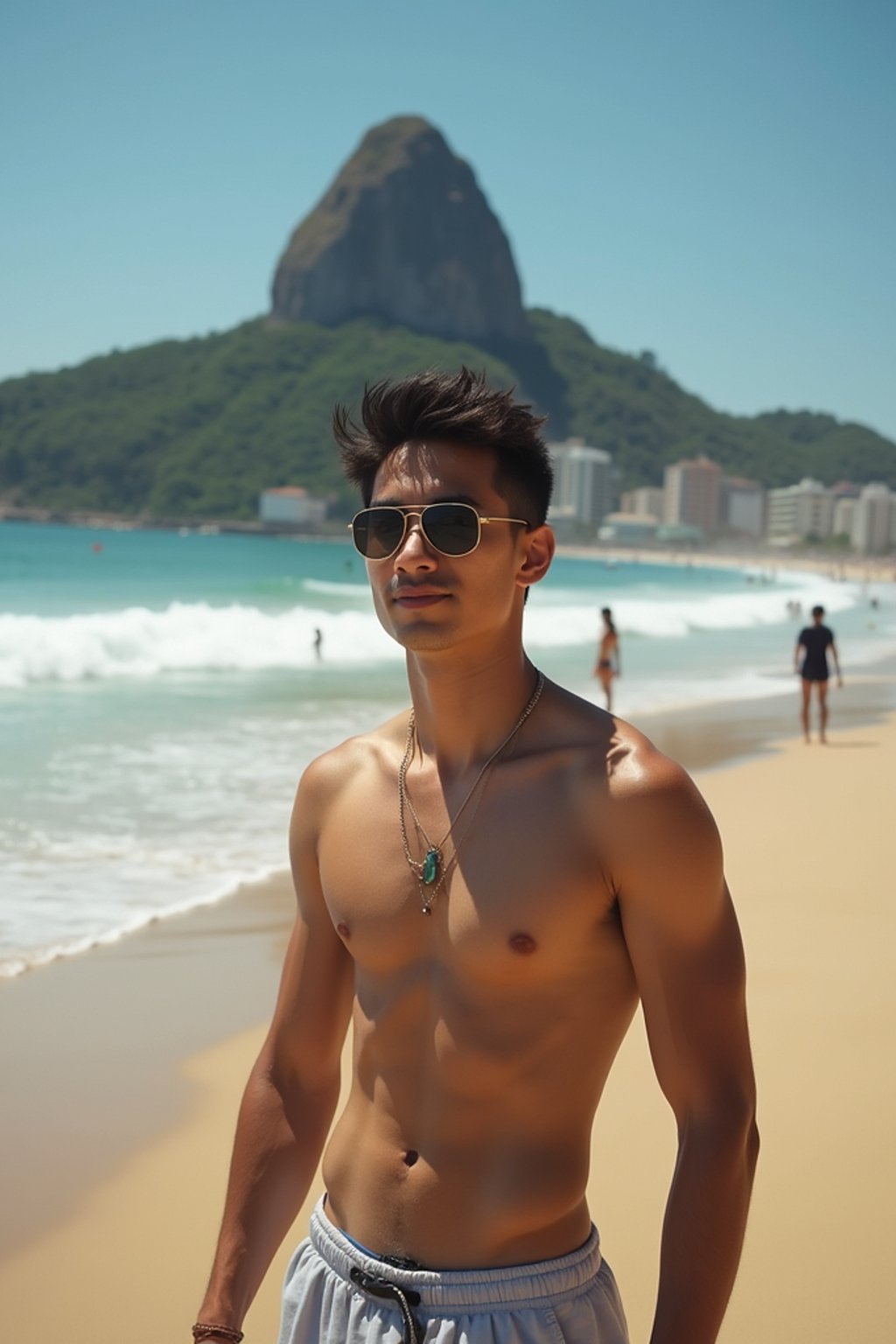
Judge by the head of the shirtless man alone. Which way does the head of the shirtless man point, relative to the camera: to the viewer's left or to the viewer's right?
to the viewer's left

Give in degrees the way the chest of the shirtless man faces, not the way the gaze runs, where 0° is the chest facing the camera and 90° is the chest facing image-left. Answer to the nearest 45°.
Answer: approximately 45°
